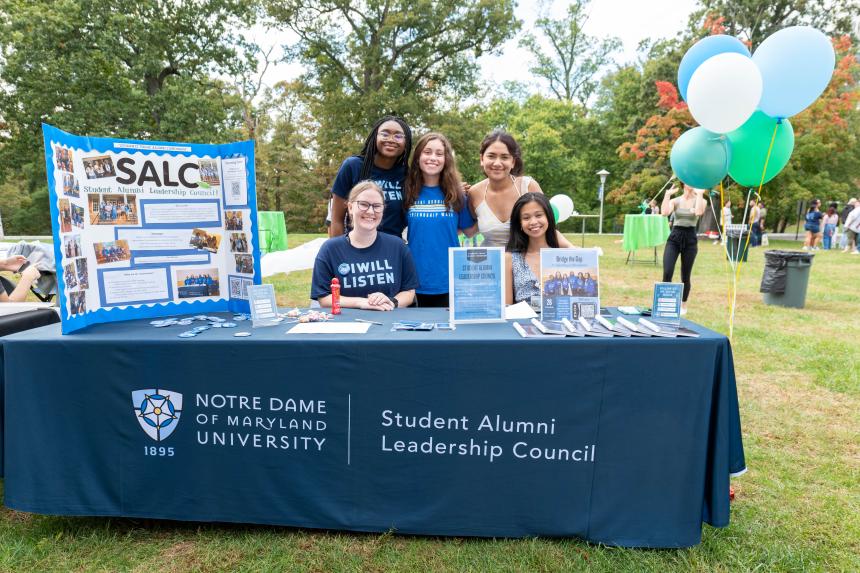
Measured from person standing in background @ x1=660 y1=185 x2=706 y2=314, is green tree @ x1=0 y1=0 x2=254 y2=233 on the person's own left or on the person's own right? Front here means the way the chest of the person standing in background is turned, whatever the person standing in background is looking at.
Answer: on the person's own right

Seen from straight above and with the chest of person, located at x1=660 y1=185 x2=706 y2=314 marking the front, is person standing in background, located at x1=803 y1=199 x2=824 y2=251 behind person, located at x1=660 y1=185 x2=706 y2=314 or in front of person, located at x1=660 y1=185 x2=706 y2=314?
behind

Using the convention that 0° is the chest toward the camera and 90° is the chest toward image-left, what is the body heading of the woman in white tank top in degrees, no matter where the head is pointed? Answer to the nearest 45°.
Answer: approximately 0°

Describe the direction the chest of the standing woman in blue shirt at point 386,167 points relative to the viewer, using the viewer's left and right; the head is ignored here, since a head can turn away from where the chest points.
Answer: facing the viewer

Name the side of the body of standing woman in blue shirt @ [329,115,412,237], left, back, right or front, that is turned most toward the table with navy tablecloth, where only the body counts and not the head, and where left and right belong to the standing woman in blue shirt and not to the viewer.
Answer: front

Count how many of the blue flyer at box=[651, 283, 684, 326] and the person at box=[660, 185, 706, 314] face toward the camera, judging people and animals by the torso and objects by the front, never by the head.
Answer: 2

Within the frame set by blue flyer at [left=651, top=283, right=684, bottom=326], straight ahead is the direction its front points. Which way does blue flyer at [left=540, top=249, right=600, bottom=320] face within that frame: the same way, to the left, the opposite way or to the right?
the same way

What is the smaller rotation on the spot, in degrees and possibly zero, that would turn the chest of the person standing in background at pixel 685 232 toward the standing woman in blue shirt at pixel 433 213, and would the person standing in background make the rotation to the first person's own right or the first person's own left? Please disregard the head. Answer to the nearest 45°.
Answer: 0° — they already face them

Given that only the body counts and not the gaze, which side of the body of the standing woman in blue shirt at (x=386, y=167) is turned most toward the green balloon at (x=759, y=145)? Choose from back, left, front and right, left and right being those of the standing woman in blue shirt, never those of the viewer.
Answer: left

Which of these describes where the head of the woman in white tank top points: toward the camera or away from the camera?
toward the camera

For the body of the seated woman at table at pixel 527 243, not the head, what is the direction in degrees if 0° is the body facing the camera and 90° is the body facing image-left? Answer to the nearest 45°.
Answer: approximately 0°

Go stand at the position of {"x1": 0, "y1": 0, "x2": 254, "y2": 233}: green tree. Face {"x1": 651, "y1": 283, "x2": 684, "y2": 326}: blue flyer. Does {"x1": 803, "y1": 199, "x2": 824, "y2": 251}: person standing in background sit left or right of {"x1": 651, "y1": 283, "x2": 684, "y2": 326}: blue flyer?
left

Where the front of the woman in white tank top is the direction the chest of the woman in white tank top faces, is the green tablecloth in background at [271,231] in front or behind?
behind

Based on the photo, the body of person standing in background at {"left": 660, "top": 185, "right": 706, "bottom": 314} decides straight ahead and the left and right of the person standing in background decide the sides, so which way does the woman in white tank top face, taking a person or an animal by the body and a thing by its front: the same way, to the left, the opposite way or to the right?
the same way

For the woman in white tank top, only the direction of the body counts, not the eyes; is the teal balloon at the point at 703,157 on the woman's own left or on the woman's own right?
on the woman's own left

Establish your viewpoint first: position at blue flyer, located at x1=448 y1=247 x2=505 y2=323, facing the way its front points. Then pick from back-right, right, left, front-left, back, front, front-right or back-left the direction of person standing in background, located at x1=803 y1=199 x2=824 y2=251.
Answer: back-left

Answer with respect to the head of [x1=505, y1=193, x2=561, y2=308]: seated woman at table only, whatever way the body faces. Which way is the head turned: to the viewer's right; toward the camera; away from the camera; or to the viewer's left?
toward the camera

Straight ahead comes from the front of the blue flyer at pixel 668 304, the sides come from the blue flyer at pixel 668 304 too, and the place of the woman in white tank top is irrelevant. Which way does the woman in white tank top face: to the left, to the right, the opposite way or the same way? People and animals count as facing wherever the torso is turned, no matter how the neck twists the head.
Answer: the same way
